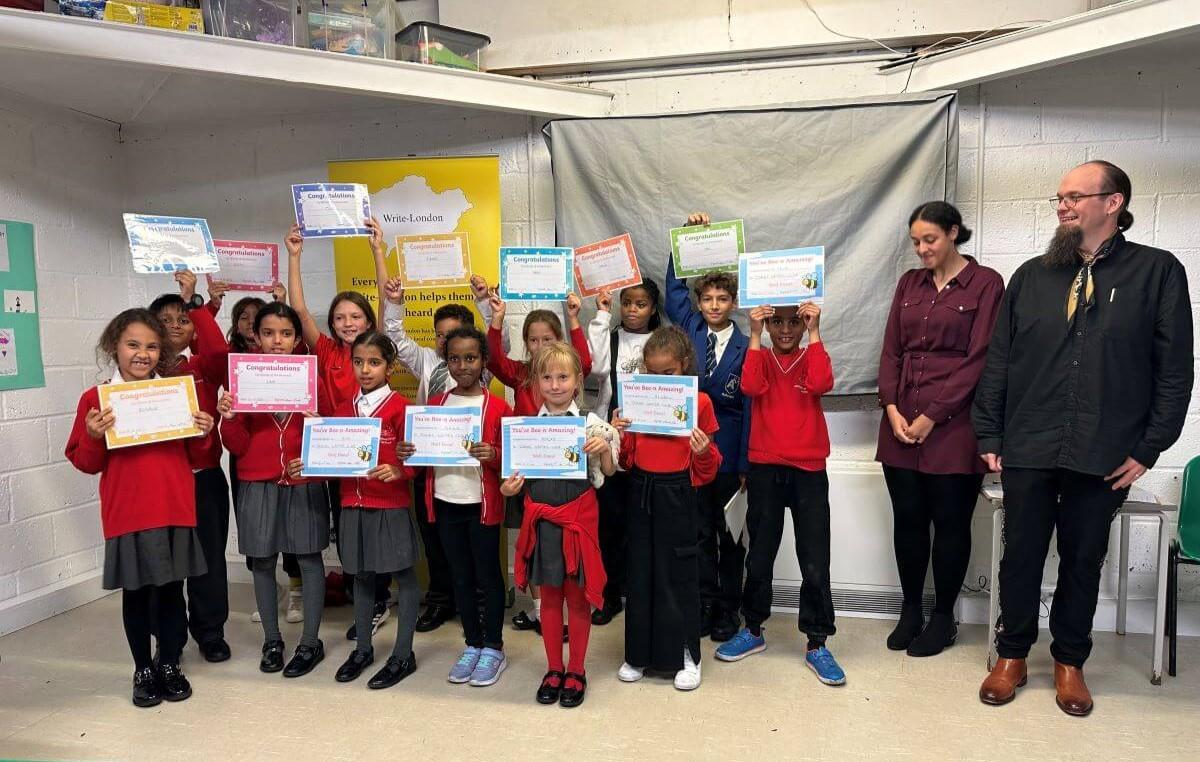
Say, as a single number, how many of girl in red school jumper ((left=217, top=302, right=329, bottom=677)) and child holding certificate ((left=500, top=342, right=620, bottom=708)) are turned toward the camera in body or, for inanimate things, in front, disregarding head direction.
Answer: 2

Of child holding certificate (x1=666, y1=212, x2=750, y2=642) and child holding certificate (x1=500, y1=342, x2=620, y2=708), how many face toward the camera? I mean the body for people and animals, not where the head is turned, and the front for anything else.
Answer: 2

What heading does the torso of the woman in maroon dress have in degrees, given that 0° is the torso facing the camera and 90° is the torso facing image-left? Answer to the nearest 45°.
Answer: approximately 45°

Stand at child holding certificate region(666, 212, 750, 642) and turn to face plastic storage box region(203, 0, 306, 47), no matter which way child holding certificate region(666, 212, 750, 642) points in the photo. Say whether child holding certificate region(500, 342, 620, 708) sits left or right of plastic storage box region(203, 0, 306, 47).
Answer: left

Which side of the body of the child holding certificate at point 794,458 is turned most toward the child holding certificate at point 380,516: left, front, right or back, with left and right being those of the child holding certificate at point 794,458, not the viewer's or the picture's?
right

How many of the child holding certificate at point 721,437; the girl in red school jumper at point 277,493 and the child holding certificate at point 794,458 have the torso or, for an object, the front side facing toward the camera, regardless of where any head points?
3

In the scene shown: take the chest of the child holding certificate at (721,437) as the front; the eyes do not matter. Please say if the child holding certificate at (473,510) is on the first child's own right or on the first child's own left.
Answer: on the first child's own right

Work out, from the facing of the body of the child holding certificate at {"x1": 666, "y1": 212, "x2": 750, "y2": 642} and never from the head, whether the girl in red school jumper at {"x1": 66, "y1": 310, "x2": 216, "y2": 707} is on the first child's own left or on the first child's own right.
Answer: on the first child's own right

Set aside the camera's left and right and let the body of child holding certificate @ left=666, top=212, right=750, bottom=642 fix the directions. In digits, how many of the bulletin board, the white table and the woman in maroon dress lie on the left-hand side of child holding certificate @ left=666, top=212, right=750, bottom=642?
2

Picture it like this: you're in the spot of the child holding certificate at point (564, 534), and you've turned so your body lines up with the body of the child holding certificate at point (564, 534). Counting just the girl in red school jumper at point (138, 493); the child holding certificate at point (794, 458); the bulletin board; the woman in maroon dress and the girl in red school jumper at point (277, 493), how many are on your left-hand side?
2
